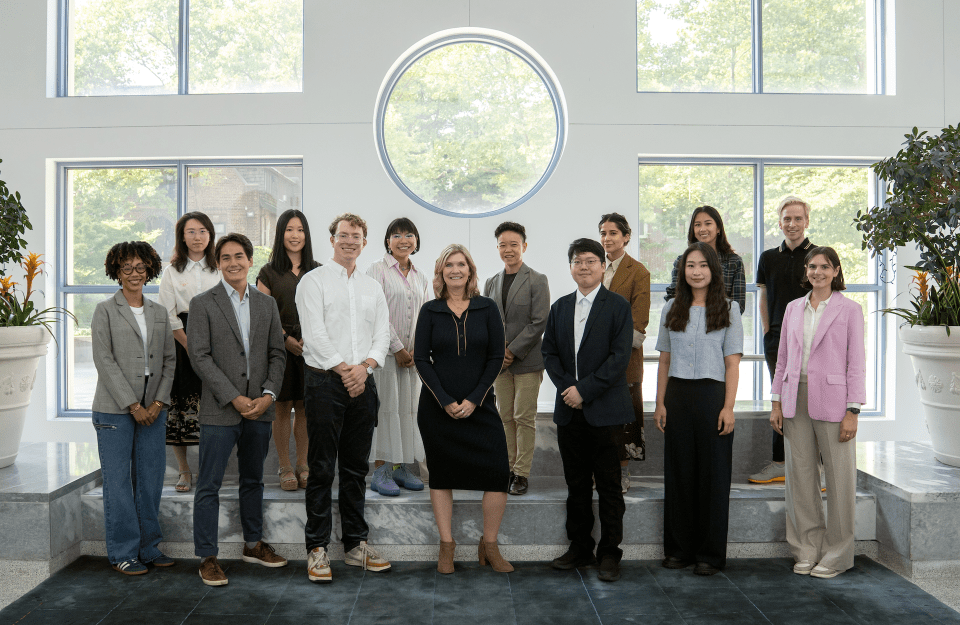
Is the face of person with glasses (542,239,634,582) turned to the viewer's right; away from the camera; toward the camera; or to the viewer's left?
toward the camera

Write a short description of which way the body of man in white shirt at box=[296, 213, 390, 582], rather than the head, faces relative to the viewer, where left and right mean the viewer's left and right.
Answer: facing the viewer

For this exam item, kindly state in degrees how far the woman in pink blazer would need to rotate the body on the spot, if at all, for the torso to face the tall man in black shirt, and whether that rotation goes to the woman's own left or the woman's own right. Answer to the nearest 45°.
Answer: approximately 135° to the woman's own right

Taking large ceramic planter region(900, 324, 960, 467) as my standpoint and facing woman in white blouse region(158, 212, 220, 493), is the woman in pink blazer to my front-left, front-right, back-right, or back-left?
front-left

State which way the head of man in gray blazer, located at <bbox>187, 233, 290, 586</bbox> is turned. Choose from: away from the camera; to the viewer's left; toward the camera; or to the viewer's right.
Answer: toward the camera

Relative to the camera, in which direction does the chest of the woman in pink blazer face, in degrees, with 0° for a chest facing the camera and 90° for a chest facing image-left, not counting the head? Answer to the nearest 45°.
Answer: approximately 45°

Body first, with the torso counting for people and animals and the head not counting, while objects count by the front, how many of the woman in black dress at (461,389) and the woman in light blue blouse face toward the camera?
2

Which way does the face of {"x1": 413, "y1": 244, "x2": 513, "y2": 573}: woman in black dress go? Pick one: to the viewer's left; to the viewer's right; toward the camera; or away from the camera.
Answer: toward the camera

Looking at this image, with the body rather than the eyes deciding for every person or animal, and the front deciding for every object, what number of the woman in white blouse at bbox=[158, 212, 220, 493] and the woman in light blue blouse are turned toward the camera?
2

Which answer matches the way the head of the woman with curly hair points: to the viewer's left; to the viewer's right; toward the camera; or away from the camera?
toward the camera

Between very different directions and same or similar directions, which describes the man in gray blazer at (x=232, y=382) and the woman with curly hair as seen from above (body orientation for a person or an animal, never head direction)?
same or similar directions

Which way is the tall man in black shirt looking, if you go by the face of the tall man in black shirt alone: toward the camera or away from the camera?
toward the camera

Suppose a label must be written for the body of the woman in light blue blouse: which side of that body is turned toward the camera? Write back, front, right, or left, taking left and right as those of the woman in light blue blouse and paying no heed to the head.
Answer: front

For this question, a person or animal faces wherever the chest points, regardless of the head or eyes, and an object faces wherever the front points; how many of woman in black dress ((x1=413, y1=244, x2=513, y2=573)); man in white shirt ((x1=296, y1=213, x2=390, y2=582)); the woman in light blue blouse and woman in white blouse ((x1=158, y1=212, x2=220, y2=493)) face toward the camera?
4

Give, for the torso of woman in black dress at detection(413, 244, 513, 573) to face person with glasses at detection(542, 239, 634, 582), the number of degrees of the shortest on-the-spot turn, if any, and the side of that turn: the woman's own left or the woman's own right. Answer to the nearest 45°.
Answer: approximately 90° to the woman's own left
